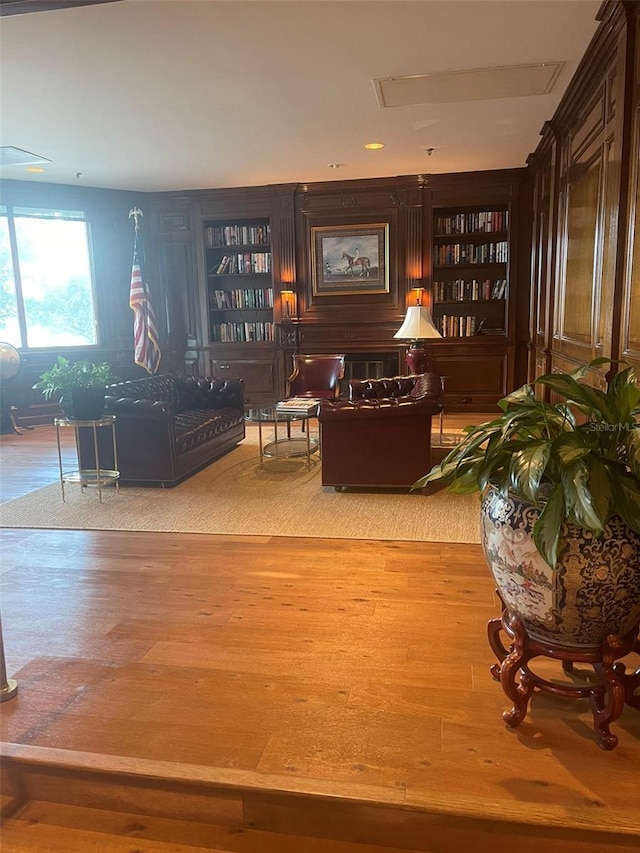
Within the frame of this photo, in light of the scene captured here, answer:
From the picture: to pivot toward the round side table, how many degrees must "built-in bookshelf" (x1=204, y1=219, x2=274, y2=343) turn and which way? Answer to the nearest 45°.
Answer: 0° — it already faces it

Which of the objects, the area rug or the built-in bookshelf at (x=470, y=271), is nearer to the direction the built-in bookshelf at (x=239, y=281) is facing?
the area rug

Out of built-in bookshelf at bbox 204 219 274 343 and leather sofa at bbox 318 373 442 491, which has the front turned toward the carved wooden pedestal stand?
the built-in bookshelf

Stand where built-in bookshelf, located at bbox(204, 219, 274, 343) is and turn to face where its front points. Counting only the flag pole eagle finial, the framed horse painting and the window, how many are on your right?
2

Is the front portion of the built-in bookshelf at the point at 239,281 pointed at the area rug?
yes

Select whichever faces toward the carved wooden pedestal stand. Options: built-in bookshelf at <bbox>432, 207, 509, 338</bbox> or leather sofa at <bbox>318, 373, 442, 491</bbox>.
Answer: the built-in bookshelf

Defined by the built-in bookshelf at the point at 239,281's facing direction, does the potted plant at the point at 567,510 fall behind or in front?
in front

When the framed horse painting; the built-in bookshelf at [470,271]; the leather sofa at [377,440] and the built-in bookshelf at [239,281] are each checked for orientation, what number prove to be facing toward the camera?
3

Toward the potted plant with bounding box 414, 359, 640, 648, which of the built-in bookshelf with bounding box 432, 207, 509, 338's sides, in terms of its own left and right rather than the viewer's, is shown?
front

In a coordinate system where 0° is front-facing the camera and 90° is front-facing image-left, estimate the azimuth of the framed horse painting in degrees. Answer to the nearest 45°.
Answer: approximately 0°
